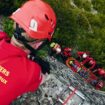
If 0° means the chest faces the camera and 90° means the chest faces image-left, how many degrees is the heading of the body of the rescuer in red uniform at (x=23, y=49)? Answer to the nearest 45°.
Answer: approximately 225°

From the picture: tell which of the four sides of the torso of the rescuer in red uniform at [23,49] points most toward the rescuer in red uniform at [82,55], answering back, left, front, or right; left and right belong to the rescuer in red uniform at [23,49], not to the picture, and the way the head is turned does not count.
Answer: front
